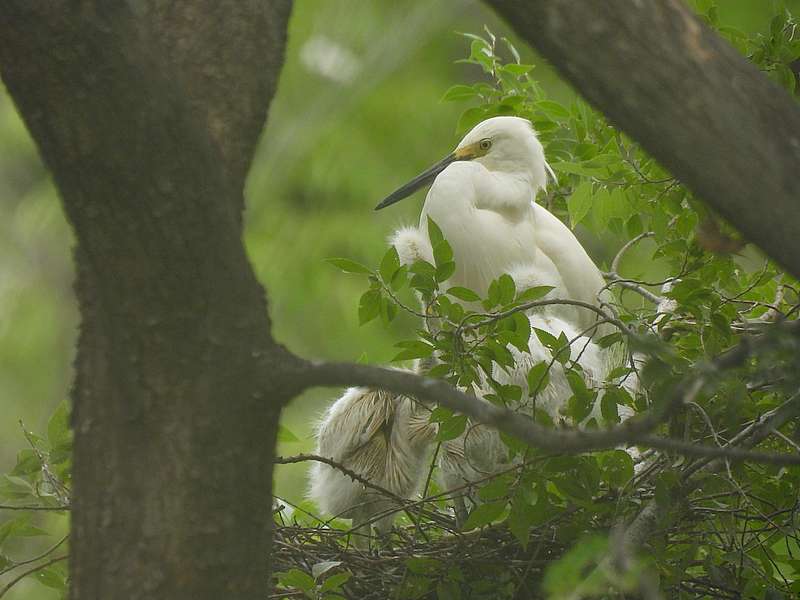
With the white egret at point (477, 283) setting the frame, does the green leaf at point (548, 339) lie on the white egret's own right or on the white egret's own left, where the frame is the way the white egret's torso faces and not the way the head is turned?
on the white egret's own left

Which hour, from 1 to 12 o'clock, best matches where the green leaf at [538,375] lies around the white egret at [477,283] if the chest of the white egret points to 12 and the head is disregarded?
The green leaf is roughly at 9 o'clock from the white egret.

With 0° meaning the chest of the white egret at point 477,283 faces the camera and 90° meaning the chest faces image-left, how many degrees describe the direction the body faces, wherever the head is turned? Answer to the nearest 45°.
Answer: approximately 90°
